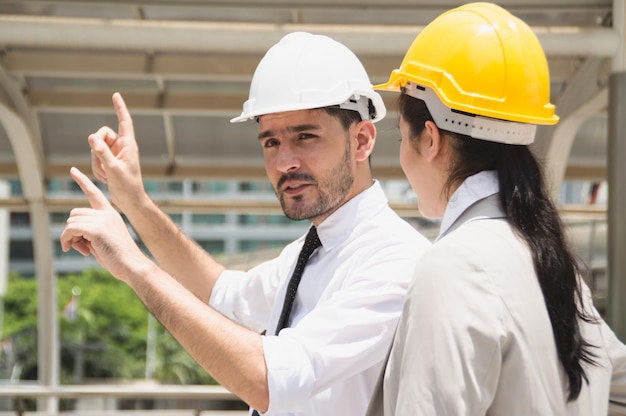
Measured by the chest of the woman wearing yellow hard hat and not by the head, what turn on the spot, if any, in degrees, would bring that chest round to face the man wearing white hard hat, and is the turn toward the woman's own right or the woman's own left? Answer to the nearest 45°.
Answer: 0° — they already face them

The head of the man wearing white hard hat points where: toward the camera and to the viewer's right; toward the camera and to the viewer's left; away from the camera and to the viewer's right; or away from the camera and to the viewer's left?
toward the camera and to the viewer's left

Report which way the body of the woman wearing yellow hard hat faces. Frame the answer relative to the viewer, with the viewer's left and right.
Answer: facing away from the viewer and to the left of the viewer

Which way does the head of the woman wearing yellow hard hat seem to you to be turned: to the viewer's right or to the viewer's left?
to the viewer's left
